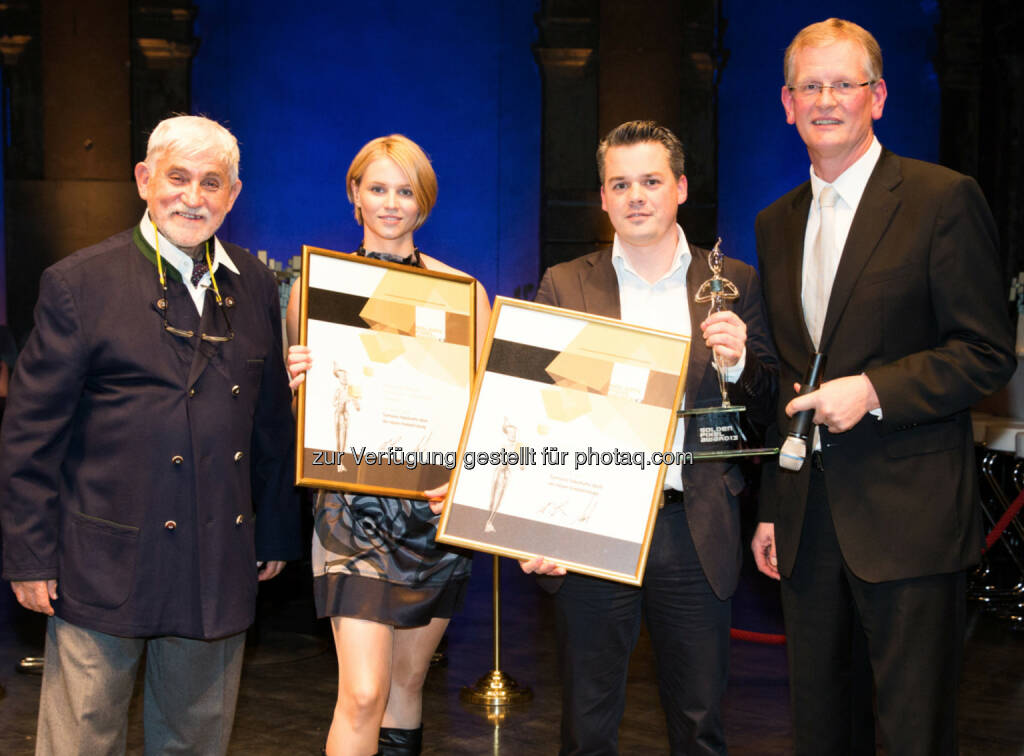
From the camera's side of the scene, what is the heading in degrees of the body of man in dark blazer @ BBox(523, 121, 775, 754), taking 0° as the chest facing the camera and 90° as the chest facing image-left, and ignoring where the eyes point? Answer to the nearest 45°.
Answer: approximately 0°

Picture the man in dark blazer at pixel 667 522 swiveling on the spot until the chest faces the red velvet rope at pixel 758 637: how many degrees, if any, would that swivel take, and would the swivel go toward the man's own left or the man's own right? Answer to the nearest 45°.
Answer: approximately 180°

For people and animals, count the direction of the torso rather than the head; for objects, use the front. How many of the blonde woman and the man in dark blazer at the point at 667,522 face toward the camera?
2

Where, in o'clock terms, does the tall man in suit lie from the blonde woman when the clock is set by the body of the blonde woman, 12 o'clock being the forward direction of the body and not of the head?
The tall man in suit is roughly at 10 o'clock from the blonde woman.

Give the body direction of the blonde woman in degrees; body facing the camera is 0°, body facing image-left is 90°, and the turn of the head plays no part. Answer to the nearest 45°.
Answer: approximately 0°

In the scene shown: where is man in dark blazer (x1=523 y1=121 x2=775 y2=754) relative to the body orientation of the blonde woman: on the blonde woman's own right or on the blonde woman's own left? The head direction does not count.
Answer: on the blonde woman's own left

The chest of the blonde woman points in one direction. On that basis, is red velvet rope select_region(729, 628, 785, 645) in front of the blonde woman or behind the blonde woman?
behind

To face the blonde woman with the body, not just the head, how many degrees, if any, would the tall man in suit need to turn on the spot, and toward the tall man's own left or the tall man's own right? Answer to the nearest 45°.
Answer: approximately 45° to the tall man's own right
